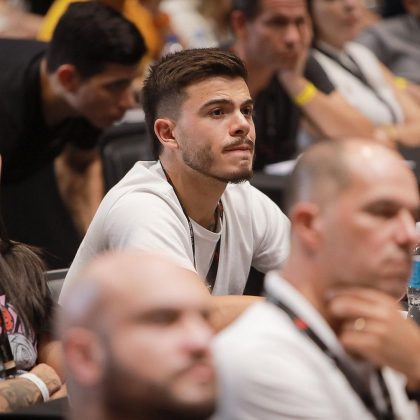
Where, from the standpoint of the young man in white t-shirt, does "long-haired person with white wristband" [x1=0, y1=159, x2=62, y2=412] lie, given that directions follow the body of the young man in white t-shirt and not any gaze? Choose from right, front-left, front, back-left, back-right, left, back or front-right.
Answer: right

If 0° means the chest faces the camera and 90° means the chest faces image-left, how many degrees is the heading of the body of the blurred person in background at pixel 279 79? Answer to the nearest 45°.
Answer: approximately 315°

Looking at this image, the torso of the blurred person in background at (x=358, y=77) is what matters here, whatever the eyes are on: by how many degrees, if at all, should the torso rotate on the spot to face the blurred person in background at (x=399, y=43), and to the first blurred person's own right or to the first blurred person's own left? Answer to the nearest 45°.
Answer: approximately 135° to the first blurred person's own left

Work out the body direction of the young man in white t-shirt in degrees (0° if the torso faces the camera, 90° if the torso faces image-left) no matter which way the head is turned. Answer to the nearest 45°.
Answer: approximately 315°
